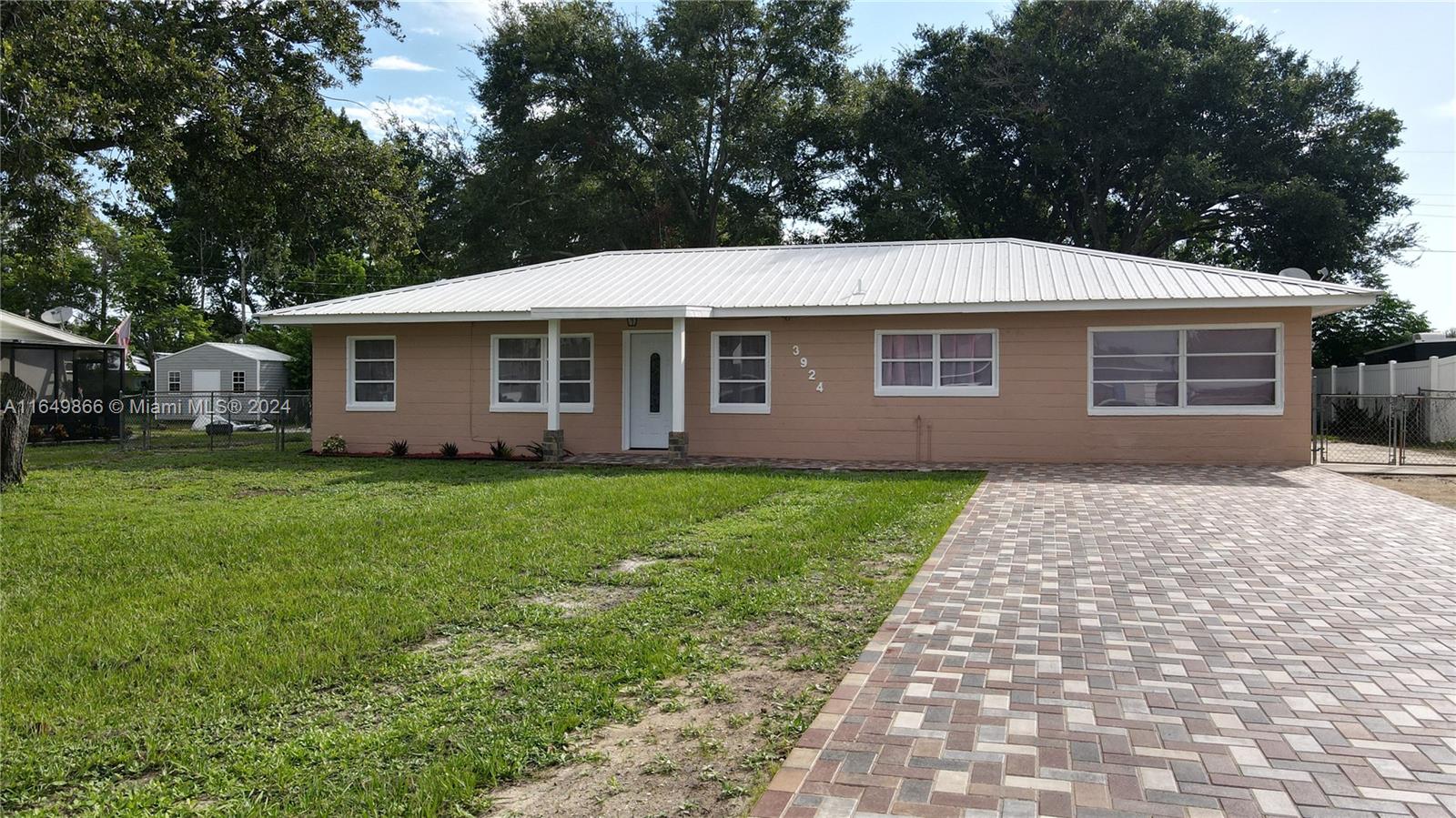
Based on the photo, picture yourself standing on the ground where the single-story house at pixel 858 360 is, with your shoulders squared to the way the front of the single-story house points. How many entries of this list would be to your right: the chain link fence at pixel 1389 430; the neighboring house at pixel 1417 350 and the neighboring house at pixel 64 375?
1

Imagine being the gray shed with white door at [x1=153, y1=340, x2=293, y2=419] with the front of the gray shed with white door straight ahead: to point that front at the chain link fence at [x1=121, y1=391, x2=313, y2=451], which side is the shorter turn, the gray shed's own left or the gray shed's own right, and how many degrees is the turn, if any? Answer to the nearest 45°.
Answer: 0° — it already faces it

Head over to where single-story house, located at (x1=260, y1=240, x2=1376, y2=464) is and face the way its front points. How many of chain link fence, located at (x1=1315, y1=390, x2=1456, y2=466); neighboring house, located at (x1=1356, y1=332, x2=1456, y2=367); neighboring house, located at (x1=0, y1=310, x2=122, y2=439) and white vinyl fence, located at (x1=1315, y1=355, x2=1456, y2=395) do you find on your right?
1

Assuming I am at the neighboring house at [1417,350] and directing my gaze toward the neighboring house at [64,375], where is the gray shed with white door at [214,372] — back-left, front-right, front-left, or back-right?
front-right

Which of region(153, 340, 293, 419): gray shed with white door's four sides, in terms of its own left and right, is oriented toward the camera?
front

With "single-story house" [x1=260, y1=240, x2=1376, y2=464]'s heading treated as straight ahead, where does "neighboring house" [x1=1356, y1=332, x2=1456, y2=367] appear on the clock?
The neighboring house is roughly at 8 o'clock from the single-story house.

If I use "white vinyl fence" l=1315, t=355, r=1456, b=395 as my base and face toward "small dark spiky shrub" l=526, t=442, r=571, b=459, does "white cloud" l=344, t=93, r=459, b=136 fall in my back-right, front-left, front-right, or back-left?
front-right

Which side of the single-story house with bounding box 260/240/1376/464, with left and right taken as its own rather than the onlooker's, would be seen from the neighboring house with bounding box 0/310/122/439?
right

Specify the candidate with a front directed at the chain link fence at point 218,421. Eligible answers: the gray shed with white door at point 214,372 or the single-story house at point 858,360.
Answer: the gray shed with white door

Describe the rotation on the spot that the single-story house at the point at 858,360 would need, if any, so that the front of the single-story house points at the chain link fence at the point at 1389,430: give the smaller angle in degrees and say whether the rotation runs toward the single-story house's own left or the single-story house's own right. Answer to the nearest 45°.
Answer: approximately 135° to the single-story house's own left

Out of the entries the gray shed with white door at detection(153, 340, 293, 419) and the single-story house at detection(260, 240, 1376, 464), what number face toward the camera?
2
